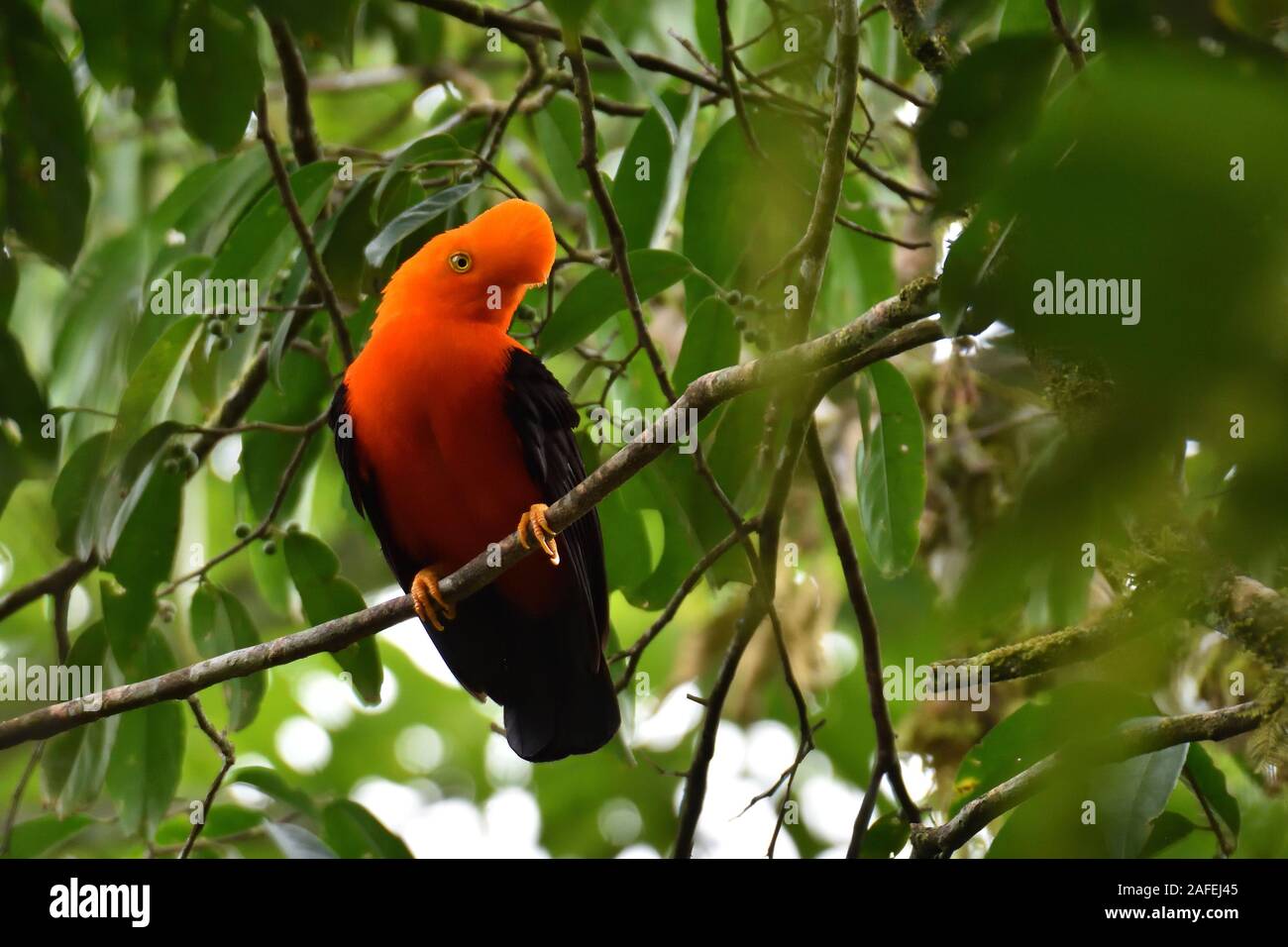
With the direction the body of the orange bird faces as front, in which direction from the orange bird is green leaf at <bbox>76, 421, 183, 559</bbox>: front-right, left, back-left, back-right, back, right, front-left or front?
right

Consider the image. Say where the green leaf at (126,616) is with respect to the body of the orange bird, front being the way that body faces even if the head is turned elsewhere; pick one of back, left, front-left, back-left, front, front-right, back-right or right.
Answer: right

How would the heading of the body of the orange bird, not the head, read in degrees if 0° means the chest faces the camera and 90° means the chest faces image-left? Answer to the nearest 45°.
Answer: approximately 0°

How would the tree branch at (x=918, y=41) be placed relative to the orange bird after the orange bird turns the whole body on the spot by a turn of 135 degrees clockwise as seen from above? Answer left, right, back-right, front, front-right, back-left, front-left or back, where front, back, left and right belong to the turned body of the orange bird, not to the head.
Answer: back

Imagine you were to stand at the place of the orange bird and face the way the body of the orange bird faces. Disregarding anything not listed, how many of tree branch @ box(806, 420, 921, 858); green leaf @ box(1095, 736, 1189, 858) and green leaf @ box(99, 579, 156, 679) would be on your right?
1
